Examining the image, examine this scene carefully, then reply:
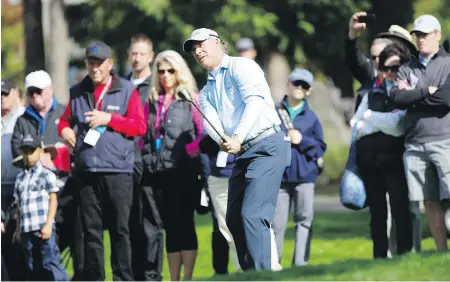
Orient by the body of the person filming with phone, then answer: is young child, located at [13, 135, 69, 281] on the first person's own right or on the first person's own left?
on the first person's own right

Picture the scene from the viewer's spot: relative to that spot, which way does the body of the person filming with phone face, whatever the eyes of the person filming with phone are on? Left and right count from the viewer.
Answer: facing the viewer

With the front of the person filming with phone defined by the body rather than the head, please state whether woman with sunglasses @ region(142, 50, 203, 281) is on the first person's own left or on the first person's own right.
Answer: on the first person's own right

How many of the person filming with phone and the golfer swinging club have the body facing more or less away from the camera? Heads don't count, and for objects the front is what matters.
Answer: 0

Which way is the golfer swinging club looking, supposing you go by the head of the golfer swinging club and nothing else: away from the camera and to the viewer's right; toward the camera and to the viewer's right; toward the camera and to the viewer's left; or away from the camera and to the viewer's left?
toward the camera and to the viewer's left

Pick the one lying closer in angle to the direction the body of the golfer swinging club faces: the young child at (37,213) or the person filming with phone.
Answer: the young child

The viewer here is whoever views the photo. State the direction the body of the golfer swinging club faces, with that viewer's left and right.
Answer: facing the viewer and to the left of the viewer

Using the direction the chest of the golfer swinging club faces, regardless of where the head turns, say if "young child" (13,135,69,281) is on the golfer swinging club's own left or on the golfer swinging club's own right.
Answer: on the golfer swinging club's own right

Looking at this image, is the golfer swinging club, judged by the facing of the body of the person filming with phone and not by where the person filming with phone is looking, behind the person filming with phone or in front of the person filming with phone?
in front
